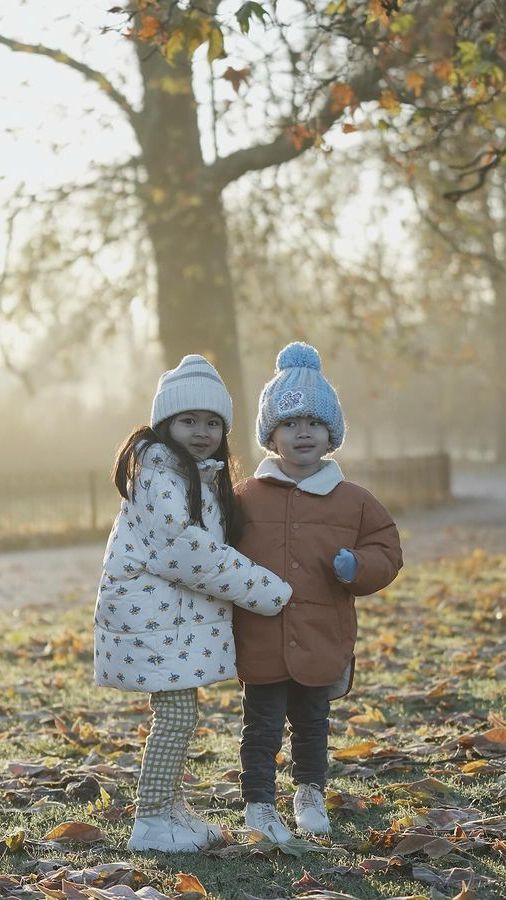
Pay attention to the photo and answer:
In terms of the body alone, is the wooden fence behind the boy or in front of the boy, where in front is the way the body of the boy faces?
behind

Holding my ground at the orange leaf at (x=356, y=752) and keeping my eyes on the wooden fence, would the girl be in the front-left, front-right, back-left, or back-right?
back-left

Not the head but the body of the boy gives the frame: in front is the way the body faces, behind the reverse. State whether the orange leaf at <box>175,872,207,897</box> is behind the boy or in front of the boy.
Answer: in front

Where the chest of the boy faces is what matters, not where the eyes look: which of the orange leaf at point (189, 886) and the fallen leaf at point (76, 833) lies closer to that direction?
the orange leaf

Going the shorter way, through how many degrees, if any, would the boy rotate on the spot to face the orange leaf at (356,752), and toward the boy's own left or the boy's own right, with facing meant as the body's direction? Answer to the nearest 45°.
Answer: approximately 180°

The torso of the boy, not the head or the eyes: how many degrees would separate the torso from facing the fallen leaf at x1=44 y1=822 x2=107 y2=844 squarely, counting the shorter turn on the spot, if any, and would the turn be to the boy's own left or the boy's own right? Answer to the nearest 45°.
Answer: approximately 90° to the boy's own right

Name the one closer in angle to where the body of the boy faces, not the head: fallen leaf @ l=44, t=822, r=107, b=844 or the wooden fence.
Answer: the fallen leaf

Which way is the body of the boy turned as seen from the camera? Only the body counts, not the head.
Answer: toward the camera

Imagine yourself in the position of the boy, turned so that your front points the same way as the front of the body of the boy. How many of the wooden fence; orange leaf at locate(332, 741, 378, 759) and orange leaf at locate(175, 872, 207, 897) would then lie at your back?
2

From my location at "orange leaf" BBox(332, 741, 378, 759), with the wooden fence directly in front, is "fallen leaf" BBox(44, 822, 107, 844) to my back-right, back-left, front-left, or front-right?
back-left
